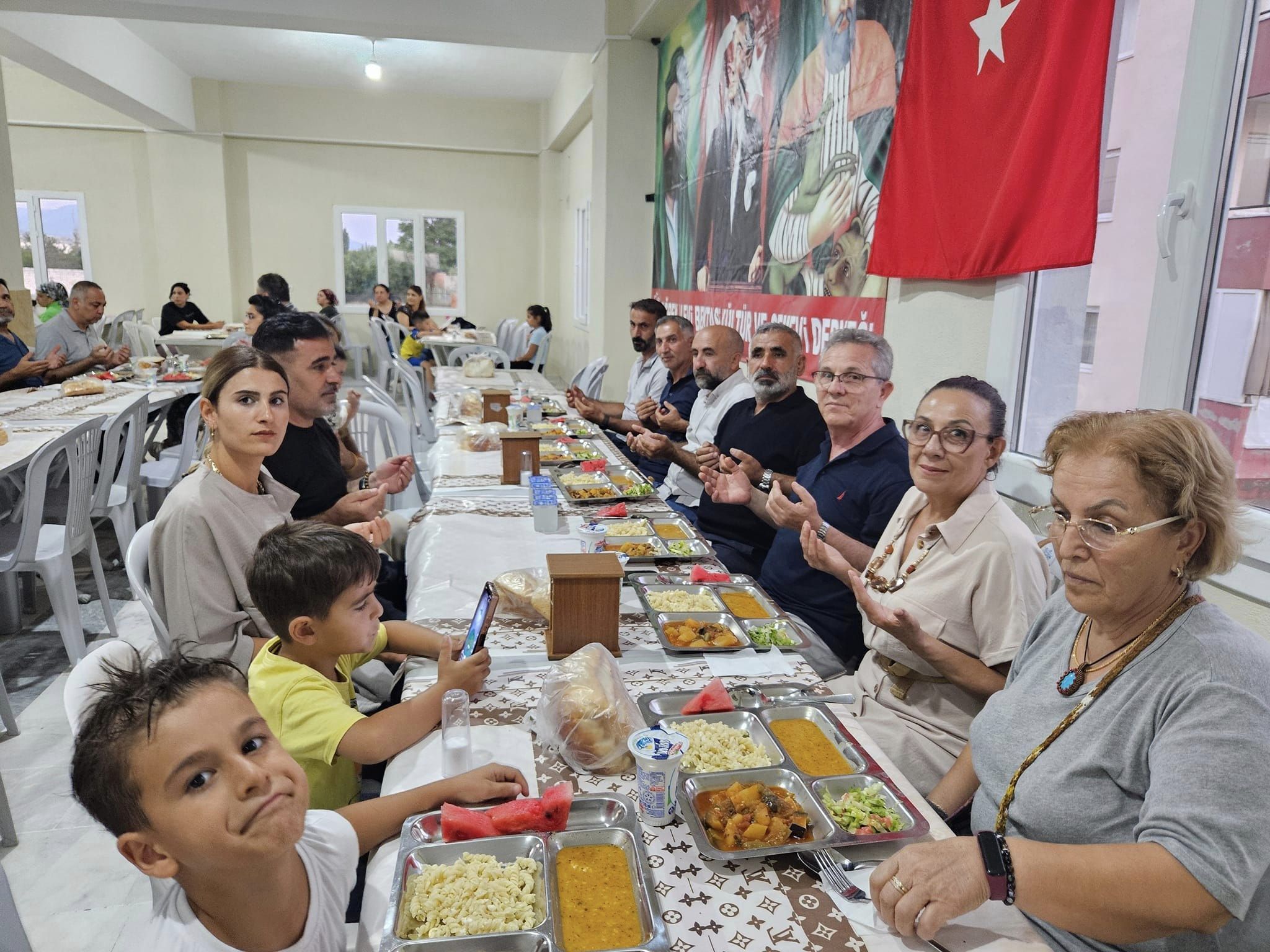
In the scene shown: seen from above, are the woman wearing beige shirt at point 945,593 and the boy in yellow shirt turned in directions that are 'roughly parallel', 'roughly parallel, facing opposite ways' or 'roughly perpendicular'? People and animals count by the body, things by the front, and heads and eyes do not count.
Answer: roughly parallel, facing opposite ways

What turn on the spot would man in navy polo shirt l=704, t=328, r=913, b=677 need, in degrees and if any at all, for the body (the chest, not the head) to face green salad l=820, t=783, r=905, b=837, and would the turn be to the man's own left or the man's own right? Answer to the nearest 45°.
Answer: approximately 45° to the man's own left

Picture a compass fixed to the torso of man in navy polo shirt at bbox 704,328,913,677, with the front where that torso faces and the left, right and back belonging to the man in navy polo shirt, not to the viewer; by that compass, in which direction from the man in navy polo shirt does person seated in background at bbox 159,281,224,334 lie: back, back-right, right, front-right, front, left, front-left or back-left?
right

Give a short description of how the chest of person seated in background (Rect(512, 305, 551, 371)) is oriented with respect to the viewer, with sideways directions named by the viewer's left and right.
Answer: facing to the left of the viewer

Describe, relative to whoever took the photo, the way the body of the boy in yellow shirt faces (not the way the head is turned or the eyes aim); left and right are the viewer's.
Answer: facing to the right of the viewer

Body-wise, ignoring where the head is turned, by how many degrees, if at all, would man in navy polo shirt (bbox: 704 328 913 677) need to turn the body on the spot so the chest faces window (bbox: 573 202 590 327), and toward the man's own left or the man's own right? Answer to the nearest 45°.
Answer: approximately 135° to the man's own right

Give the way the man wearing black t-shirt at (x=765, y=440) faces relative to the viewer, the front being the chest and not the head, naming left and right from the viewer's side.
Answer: facing the viewer and to the left of the viewer

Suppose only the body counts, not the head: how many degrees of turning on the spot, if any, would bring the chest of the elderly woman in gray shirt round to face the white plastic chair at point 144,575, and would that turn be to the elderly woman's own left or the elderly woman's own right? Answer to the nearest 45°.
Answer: approximately 45° to the elderly woman's own right

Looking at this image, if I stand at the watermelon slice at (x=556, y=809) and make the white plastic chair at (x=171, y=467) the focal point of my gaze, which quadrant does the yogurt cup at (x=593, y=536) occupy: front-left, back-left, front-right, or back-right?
front-right

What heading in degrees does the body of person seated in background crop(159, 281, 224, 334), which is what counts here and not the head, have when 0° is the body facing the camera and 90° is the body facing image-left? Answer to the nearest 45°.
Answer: approximately 315°

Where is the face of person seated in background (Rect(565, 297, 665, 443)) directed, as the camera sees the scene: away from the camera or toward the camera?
toward the camera

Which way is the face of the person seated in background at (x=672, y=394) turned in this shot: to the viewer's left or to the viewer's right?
to the viewer's left
